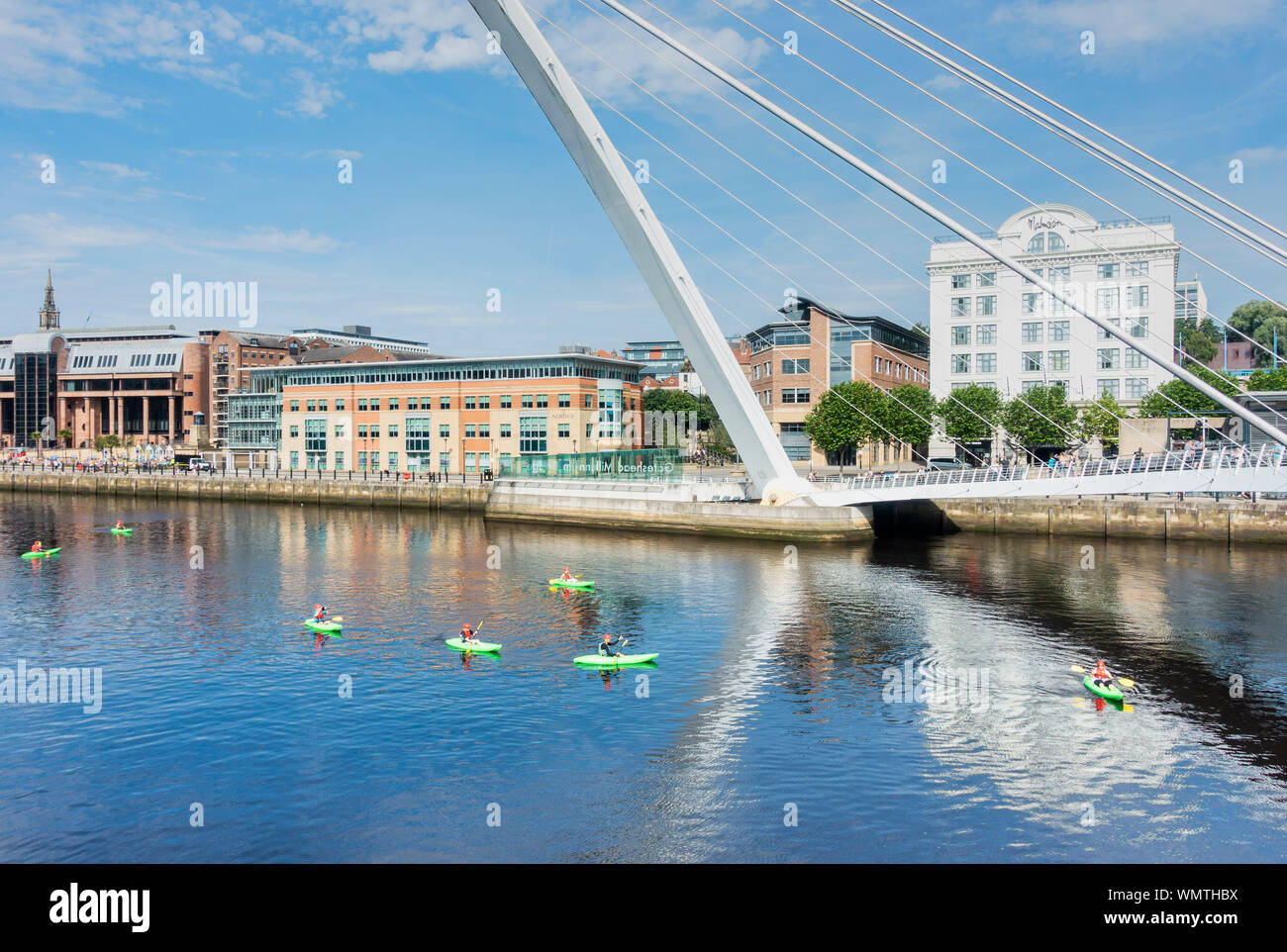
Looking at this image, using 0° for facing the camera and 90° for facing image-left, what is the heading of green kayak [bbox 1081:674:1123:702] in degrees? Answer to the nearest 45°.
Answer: approximately 315°

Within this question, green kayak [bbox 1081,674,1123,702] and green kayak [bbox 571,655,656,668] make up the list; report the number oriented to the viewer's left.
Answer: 0

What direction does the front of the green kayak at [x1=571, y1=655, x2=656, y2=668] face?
to the viewer's right

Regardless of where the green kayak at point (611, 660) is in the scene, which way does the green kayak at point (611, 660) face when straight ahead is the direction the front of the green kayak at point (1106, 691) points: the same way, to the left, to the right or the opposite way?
to the left

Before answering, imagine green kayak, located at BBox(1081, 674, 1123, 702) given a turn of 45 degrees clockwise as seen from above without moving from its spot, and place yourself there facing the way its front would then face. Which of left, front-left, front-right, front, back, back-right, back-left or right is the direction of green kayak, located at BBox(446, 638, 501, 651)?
right

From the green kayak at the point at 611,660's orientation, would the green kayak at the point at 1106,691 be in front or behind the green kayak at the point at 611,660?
in front

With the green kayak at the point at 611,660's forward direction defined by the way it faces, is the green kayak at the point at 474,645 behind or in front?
behind

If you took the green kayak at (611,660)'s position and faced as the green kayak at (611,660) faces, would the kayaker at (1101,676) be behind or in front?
in front
